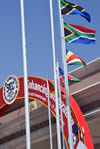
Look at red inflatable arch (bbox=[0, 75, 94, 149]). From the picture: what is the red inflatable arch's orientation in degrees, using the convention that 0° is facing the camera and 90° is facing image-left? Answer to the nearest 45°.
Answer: approximately 45°

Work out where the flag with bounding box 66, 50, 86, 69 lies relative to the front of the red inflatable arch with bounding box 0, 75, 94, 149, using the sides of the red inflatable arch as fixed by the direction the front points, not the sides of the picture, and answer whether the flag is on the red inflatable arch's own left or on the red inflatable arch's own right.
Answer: on the red inflatable arch's own left

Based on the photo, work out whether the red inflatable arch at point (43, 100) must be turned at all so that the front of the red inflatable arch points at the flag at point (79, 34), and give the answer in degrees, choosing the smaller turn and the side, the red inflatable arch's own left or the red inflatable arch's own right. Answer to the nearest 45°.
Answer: approximately 45° to the red inflatable arch's own left
